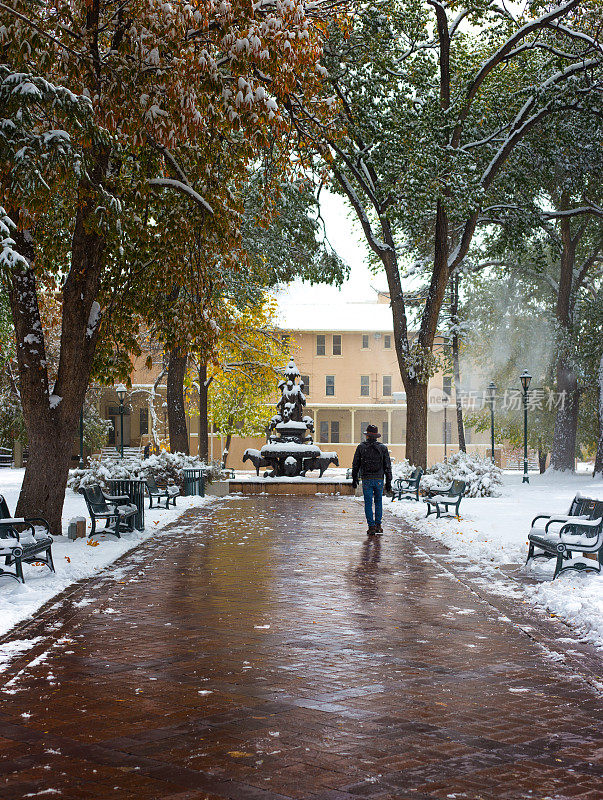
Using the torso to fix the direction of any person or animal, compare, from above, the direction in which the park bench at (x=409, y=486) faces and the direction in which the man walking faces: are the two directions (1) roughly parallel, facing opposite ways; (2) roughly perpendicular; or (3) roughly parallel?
roughly perpendicular

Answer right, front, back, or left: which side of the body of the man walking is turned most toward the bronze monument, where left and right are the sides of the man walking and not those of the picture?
front

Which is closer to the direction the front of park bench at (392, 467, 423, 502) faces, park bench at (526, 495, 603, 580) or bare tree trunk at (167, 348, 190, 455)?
the bare tree trunk

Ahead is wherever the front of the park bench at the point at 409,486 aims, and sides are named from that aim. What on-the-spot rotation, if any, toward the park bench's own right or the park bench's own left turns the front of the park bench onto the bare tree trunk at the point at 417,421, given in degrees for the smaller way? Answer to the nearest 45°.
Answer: approximately 90° to the park bench's own right

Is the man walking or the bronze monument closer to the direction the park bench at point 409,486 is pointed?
the bronze monument

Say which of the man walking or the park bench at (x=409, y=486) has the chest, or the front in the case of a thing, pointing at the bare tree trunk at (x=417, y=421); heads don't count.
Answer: the man walking

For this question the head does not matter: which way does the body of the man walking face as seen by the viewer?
away from the camera

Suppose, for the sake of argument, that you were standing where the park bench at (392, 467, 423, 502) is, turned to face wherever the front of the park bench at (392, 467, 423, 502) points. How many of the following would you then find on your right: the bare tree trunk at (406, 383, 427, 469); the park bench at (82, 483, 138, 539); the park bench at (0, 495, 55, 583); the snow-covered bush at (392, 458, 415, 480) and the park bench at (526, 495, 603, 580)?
2

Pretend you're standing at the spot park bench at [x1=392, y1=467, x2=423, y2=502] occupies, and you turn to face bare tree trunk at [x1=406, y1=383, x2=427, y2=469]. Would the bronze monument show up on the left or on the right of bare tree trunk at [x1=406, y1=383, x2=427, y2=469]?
left

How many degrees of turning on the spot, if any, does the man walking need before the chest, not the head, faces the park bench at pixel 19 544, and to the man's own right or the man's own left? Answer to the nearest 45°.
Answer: approximately 135° to the man's own left

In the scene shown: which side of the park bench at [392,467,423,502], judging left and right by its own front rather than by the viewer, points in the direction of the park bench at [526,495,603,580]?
left

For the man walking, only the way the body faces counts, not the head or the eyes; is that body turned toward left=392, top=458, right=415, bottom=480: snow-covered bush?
yes

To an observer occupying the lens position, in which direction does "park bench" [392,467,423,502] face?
facing to the left of the viewer

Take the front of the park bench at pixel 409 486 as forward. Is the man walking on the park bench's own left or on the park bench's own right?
on the park bench's own left

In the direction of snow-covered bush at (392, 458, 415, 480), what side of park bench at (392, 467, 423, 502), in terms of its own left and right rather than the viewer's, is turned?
right

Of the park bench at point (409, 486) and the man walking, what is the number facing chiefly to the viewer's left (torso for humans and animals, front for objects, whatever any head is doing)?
1

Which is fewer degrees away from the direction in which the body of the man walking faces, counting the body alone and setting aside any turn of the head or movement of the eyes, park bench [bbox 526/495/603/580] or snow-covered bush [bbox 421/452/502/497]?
the snow-covered bush
